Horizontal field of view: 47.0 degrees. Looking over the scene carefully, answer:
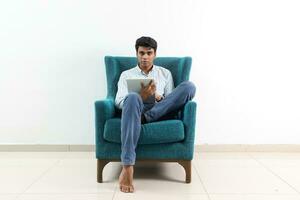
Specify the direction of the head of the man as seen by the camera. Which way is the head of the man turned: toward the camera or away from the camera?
toward the camera

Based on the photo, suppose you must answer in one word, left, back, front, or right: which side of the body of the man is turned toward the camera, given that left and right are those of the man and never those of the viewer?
front

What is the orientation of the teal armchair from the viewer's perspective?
toward the camera
